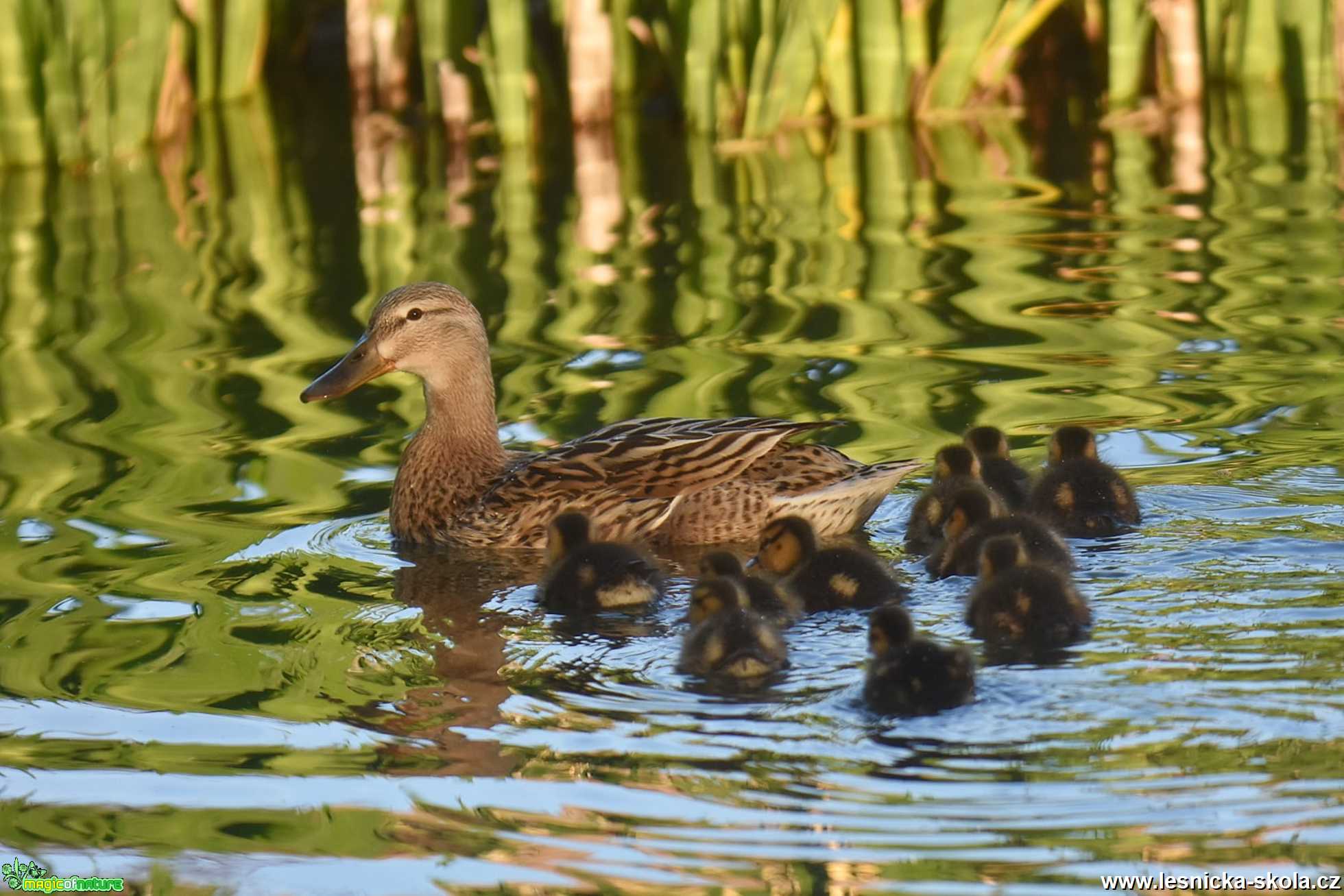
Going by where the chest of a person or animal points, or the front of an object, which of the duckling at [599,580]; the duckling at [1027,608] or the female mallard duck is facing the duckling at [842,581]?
the duckling at [1027,608]

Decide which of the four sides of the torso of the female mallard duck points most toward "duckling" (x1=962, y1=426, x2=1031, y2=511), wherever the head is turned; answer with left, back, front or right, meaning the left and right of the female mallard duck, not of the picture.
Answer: back

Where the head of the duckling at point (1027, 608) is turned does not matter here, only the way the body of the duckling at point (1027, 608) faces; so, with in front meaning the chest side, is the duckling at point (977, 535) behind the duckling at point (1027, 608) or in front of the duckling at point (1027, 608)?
in front

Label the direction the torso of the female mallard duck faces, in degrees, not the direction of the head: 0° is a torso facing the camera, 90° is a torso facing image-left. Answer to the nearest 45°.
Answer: approximately 90°

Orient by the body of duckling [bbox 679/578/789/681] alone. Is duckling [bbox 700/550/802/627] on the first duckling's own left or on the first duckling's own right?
on the first duckling's own right

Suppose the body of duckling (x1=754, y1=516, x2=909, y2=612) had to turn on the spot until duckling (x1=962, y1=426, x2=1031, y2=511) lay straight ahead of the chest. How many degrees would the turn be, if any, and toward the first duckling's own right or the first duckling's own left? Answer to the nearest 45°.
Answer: approximately 135° to the first duckling's own right

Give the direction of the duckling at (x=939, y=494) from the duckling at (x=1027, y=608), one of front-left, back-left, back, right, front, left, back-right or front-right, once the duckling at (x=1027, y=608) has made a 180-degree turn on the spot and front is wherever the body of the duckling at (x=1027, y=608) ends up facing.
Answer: back-left

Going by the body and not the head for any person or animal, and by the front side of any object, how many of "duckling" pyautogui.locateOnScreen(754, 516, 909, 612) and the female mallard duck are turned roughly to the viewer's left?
2

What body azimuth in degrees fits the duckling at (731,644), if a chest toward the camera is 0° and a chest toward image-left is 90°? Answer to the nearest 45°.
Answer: approximately 135°

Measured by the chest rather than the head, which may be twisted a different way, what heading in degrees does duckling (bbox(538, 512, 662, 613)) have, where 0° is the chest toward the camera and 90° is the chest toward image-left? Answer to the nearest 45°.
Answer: approximately 135°

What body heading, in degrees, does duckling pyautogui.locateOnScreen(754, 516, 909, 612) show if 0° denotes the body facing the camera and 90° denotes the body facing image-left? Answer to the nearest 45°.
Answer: approximately 90°

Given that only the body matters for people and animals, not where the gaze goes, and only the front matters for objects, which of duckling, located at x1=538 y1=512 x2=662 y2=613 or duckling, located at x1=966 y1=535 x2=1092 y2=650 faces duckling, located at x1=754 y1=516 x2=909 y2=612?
duckling, located at x1=966 y1=535 x2=1092 y2=650

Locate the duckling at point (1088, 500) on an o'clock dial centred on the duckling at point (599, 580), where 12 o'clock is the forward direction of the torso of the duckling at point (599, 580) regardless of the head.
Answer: the duckling at point (1088, 500) is roughly at 4 o'clock from the duckling at point (599, 580).

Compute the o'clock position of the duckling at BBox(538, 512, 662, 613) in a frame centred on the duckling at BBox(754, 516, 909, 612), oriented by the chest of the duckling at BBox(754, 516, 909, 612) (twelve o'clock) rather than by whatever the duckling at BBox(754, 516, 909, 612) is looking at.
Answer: the duckling at BBox(538, 512, 662, 613) is roughly at 12 o'clock from the duckling at BBox(754, 516, 909, 612).
